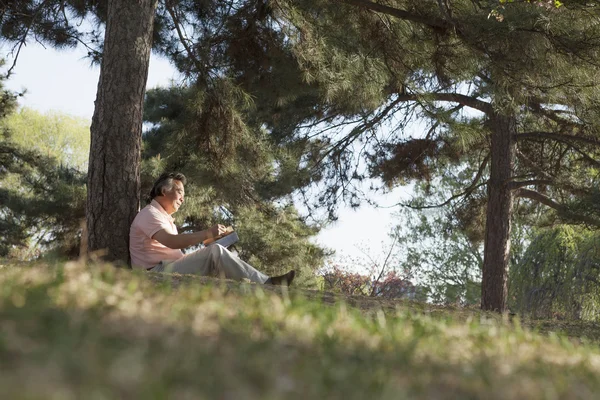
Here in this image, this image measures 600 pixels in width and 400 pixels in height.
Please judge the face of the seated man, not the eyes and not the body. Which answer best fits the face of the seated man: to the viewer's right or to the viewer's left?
to the viewer's right

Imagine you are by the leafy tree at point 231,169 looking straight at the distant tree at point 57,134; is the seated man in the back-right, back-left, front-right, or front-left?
back-left

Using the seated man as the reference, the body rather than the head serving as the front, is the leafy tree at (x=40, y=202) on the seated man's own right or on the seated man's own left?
on the seated man's own left

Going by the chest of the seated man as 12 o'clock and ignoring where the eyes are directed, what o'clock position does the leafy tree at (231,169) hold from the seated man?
The leafy tree is roughly at 9 o'clock from the seated man.

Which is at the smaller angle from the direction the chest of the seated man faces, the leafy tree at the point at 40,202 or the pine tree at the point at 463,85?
the pine tree

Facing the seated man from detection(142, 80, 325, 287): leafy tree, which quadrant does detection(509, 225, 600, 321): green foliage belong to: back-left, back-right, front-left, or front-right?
back-left

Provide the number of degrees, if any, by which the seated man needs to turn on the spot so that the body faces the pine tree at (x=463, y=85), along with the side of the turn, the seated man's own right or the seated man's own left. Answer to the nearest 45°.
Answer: approximately 45° to the seated man's own left

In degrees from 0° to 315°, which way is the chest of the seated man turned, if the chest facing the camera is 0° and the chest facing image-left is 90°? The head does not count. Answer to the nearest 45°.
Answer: approximately 270°

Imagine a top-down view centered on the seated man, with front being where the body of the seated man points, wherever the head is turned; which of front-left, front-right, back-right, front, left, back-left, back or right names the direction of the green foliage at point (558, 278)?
front-left

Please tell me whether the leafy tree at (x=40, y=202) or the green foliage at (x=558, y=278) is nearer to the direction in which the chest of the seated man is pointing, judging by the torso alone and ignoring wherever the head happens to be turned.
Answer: the green foliage

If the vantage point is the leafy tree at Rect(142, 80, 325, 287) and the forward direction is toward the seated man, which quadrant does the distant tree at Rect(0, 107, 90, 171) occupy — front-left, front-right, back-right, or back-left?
back-right

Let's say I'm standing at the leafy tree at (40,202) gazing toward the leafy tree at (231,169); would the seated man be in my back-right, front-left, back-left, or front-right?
front-right
